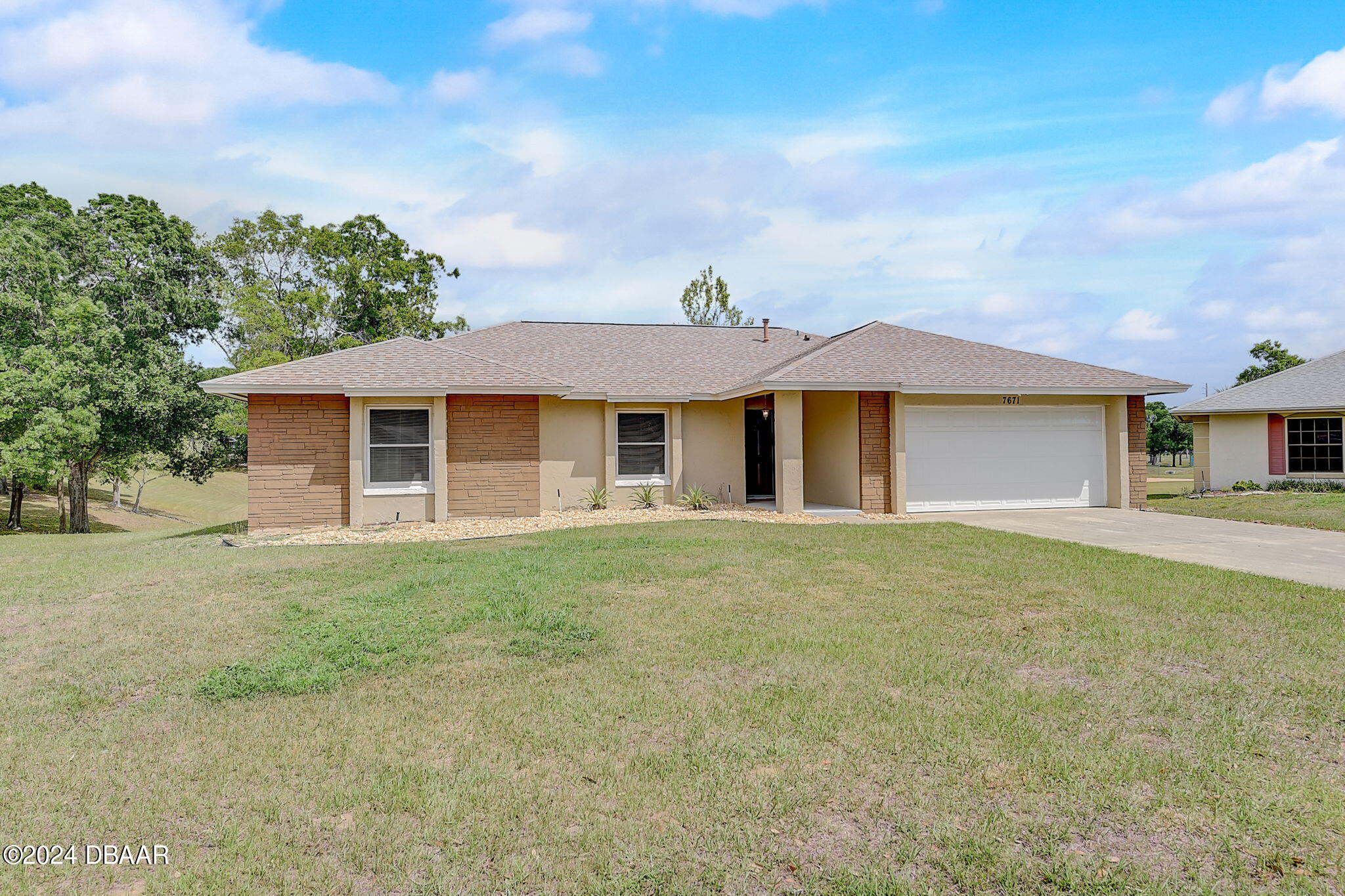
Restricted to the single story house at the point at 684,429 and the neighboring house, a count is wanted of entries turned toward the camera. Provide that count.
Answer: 2

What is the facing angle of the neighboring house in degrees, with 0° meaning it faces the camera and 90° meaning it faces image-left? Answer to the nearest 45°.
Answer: approximately 0°

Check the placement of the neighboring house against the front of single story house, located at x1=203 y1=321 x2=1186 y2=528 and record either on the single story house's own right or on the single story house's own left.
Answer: on the single story house's own left

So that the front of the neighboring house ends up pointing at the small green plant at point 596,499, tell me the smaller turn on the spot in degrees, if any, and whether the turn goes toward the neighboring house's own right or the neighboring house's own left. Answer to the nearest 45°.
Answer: approximately 45° to the neighboring house's own right

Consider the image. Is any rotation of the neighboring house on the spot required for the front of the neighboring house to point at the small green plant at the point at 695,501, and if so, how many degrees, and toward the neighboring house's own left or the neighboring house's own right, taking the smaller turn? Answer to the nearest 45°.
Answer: approximately 45° to the neighboring house's own right
